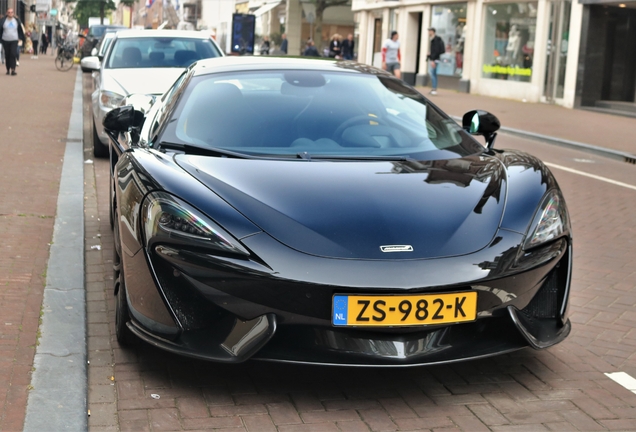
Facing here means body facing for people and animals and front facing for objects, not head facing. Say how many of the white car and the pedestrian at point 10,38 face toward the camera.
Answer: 2

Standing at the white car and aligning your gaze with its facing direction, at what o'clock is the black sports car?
The black sports car is roughly at 12 o'clock from the white car.

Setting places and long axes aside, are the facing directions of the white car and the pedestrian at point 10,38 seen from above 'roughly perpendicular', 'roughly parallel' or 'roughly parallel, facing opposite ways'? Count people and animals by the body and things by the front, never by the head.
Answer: roughly parallel

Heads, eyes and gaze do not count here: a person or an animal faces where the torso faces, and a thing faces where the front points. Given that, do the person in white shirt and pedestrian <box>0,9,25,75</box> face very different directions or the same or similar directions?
same or similar directions

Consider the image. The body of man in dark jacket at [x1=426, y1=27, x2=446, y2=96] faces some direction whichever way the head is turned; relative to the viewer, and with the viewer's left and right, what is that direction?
facing the viewer and to the left of the viewer

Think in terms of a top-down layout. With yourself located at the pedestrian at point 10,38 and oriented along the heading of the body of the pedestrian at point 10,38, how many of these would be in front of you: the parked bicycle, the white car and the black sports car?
2

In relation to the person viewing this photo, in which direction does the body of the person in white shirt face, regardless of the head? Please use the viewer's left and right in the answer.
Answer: facing the viewer and to the right of the viewer

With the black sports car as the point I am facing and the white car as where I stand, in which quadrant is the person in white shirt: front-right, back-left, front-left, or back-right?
back-left

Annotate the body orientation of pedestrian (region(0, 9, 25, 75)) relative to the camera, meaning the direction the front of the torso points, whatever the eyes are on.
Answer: toward the camera

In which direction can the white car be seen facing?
toward the camera

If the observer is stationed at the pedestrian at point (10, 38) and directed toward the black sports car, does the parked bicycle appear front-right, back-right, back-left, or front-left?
back-left

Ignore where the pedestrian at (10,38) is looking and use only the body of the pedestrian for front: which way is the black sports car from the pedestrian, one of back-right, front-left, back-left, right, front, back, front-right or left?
front

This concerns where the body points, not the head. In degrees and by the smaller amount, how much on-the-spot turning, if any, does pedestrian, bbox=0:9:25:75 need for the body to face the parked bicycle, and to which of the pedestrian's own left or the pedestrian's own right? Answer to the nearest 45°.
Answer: approximately 180°

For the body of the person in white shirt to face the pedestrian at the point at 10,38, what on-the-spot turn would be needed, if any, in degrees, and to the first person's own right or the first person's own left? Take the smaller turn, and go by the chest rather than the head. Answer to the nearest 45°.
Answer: approximately 135° to the first person's own right
